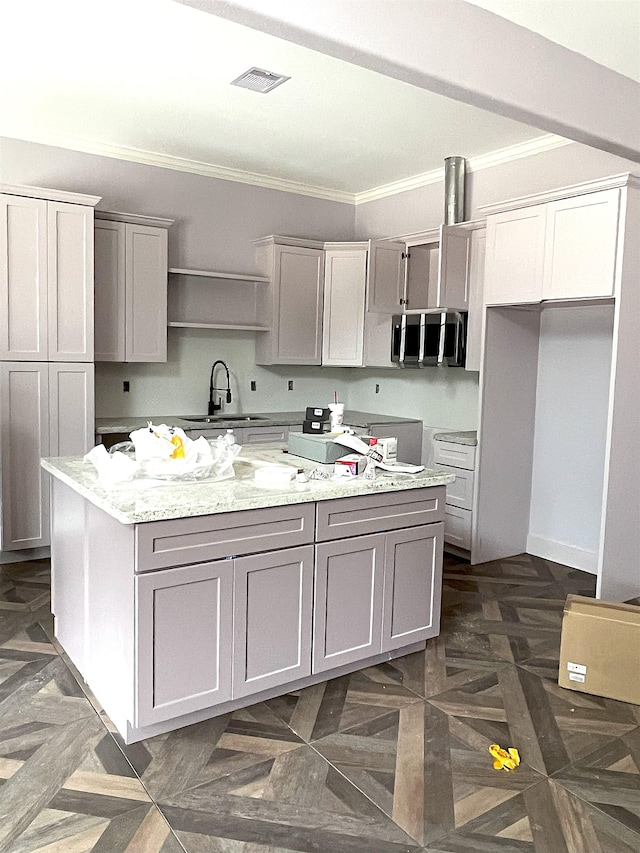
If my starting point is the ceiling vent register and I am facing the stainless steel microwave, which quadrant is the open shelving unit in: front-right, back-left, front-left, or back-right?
front-left

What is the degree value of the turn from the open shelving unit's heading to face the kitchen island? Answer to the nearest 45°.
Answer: approximately 45° to its right

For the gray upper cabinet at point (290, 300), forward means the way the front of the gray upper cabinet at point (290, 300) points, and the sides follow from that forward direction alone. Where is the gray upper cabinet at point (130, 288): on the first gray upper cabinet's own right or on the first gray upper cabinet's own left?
on the first gray upper cabinet's own right

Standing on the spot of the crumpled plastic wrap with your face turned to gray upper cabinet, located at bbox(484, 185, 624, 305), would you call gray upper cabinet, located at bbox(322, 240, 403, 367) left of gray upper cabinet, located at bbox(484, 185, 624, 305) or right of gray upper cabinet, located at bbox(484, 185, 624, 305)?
left

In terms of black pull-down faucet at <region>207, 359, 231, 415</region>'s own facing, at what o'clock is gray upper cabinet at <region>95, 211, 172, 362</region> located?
The gray upper cabinet is roughly at 3 o'clock from the black pull-down faucet.

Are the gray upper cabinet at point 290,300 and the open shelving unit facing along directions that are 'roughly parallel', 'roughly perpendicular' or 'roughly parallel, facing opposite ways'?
roughly parallel

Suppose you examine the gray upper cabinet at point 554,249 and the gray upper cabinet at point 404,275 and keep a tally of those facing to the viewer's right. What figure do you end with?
0

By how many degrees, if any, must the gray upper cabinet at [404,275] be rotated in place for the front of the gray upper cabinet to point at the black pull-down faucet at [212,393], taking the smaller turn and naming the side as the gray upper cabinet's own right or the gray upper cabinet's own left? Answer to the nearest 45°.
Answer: approximately 45° to the gray upper cabinet's own right

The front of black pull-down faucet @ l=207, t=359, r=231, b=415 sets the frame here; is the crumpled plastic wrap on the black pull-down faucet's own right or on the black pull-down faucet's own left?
on the black pull-down faucet's own right

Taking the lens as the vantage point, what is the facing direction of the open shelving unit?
facing the viewer and to the right of the viewer

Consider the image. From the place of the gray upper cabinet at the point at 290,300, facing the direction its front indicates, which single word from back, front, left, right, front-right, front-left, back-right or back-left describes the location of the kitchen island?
front-right

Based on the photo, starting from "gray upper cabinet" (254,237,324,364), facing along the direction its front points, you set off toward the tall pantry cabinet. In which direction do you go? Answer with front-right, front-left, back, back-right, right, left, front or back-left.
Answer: right

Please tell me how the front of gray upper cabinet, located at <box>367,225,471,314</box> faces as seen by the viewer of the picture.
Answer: facing the viewer and to the left of the viewer
